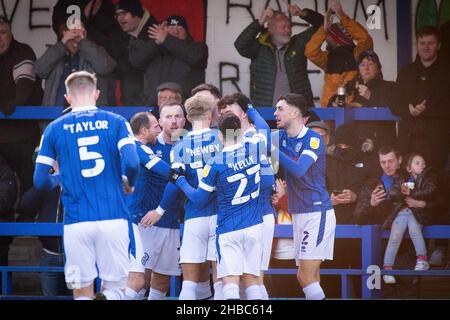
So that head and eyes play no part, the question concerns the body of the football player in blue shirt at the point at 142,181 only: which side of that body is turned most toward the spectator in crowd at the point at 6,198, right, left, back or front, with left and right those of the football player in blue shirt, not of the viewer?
back

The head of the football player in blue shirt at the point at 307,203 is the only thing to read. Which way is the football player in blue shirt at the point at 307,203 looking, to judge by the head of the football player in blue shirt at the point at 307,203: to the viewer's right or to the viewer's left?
to the viewer's left

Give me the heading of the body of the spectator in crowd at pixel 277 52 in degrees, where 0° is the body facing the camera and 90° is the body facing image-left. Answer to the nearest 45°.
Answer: approximately 0°

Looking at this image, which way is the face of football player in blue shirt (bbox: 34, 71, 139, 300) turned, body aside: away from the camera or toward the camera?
away from the camera

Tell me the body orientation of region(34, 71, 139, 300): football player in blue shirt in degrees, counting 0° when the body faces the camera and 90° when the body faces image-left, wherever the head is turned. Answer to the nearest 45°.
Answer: approximately 180°
